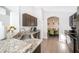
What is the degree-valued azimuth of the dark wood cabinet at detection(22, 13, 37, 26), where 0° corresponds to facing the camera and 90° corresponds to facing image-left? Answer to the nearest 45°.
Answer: approximately 315°
